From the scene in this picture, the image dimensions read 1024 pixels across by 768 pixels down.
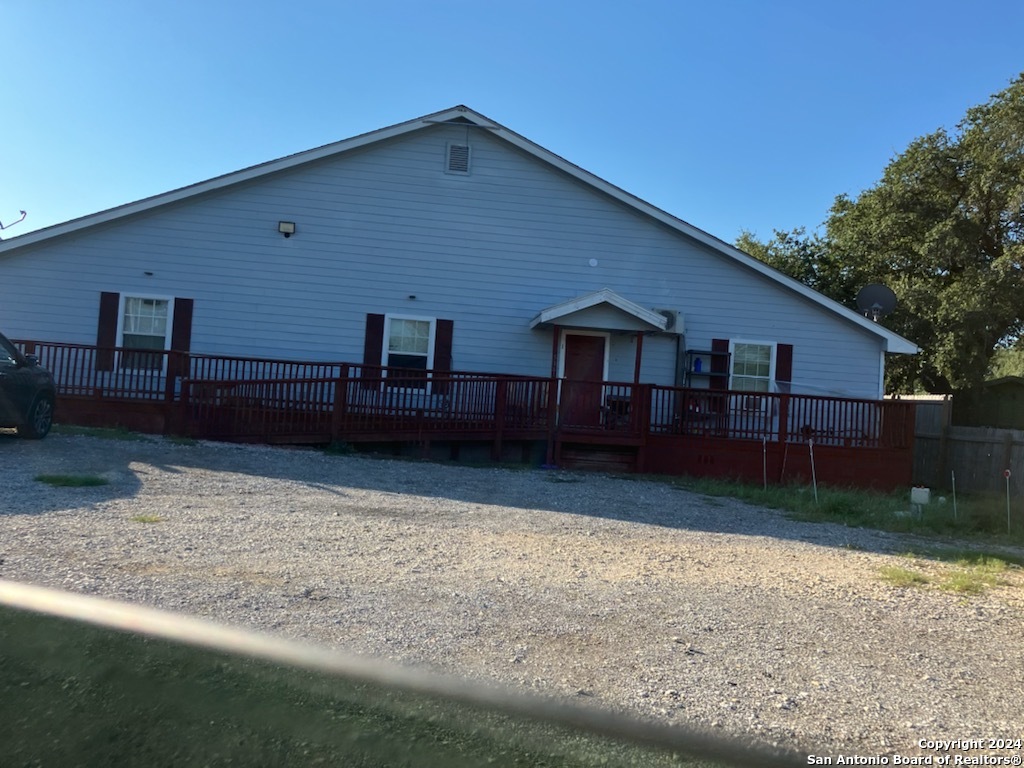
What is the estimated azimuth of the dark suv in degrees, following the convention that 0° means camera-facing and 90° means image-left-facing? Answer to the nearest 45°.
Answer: approximately 225°

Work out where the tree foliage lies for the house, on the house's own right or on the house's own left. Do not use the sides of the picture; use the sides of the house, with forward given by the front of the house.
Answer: on the house's own left

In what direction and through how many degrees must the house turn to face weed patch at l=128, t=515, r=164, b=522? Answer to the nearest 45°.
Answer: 0° — it already faces it

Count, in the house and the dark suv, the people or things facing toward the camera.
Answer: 1

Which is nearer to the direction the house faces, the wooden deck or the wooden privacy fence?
the wooden deck

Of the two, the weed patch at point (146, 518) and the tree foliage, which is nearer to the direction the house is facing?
the weed patch

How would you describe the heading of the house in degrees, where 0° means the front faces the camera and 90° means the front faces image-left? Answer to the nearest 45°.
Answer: approximately 0°

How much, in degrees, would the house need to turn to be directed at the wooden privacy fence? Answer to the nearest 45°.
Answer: approximately 90° to its left

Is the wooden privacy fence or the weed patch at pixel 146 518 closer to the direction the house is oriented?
the weed patch

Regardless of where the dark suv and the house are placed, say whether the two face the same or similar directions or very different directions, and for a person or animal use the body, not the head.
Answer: very different directions
